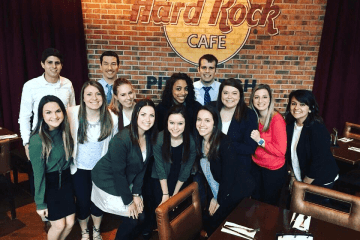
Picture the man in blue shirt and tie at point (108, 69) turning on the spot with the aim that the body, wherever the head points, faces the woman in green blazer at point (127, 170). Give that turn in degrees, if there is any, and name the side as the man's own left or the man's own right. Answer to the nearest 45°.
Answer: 0° — they already face them

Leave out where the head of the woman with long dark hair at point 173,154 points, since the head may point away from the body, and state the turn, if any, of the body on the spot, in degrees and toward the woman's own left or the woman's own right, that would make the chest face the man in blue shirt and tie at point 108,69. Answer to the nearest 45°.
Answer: approximately 135° to the woman's own right

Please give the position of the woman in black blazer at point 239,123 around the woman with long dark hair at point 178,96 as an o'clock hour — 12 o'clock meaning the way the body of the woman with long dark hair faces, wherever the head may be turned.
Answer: The woman in black blazer is roughly at 10 o'clock from the woman with long dark hair.

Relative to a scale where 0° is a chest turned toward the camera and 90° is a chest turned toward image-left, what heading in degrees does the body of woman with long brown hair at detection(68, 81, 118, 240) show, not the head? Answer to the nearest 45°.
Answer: approximately 0°

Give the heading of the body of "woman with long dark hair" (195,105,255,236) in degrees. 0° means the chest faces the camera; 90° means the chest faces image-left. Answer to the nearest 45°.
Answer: approximately 45°

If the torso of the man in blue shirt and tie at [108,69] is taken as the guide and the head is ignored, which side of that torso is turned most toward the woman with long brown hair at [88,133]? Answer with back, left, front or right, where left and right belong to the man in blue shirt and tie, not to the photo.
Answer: front
